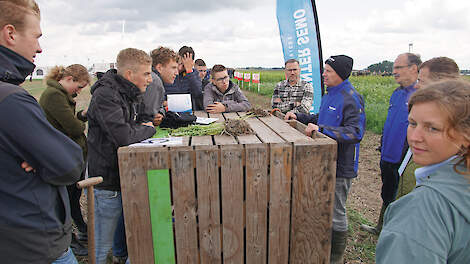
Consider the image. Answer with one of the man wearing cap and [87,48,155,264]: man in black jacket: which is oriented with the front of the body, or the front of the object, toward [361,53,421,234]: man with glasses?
the man in black jacket

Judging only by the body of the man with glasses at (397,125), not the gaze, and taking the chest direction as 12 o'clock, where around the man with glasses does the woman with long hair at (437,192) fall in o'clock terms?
The woman with long hair is roughly at 9 o'clock from the man with glasses.

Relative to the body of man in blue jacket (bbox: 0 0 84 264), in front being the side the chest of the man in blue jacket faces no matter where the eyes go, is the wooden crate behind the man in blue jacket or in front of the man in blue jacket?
in front

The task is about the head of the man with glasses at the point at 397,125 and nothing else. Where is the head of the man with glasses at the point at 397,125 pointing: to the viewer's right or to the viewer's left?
to the viewer's left

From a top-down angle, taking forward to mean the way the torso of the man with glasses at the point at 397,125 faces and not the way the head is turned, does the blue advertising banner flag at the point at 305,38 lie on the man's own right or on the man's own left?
on the man's own right

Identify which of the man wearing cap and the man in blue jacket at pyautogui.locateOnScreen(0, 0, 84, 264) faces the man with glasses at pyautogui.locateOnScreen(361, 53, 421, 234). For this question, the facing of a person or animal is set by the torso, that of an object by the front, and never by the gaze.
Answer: the man in blue jacket

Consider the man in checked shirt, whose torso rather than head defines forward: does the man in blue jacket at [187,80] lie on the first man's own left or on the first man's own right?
on the first man's own right

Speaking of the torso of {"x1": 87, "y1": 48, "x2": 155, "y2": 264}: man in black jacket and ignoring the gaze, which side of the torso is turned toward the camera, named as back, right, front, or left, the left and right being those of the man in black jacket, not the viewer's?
right

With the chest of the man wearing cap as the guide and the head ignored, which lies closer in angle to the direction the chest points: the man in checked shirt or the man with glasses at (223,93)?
the man with glasses

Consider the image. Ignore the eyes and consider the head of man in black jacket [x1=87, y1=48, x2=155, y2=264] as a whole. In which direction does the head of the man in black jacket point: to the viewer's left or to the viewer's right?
to the viewer's right

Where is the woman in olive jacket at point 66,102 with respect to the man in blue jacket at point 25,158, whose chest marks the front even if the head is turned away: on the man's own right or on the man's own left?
on the man's own left

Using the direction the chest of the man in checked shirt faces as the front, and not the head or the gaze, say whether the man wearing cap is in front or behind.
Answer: in front

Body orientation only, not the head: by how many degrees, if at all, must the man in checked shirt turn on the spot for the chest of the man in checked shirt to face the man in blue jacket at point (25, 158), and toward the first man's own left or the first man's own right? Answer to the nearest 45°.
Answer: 0° — they already face them
